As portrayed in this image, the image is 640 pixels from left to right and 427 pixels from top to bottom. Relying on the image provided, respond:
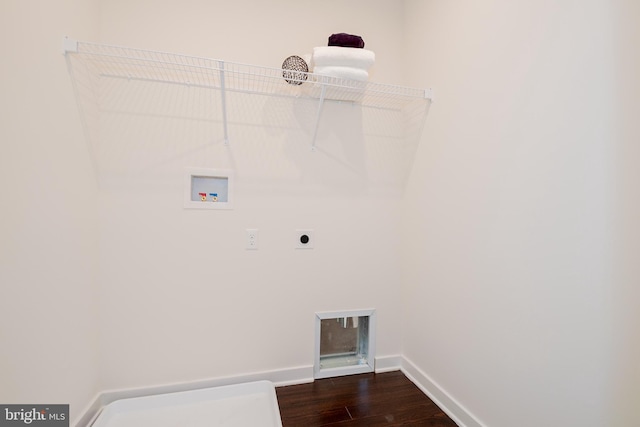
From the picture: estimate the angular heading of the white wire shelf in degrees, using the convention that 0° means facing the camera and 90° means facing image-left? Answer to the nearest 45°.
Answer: approximately 0°
